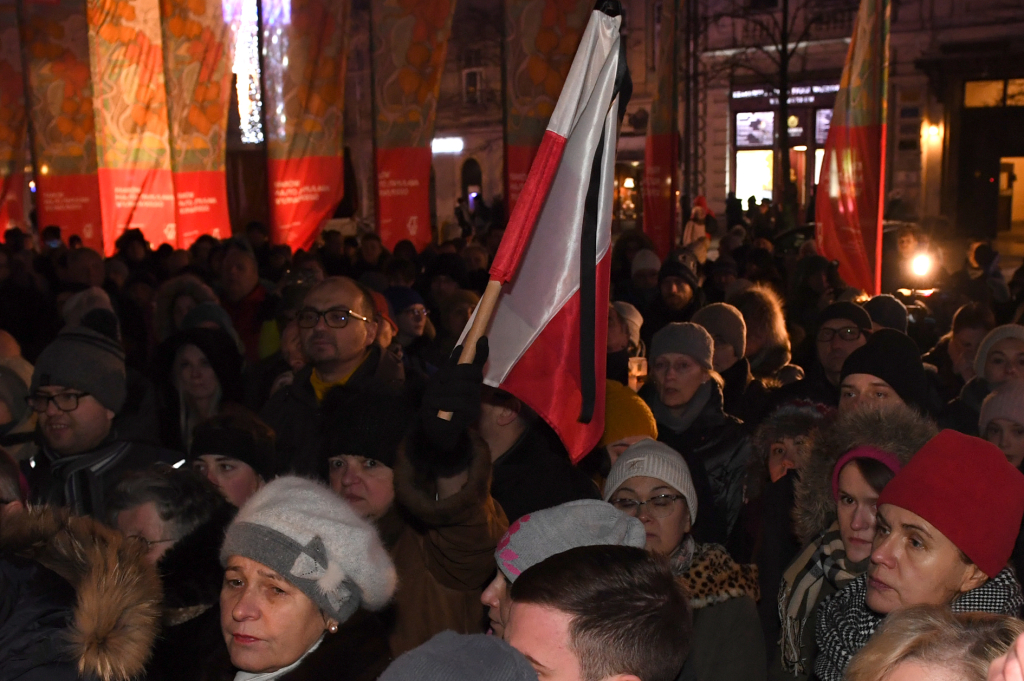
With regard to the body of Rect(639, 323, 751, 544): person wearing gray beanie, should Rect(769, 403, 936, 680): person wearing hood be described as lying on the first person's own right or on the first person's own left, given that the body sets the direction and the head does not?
on the first person's own left

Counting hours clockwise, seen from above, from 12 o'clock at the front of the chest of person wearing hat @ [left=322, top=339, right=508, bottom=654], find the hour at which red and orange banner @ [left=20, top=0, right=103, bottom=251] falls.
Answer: The red and orange banner is roughly at 4 o'clock from the person wearing hat.

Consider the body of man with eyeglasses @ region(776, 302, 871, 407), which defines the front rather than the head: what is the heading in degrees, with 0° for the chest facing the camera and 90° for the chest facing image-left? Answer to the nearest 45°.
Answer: approximately 45°

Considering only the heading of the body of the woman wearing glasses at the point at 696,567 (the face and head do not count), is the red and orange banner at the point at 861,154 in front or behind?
behind

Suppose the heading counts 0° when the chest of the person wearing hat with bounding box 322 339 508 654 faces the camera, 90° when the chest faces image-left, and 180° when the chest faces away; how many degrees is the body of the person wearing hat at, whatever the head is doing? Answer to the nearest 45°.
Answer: approximately 45°

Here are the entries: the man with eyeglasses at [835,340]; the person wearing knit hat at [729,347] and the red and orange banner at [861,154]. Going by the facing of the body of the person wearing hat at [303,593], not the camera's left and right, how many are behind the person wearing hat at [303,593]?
3

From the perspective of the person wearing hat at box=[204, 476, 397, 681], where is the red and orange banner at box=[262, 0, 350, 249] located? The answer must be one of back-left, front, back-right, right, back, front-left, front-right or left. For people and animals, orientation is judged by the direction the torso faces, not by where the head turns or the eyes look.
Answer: back-right

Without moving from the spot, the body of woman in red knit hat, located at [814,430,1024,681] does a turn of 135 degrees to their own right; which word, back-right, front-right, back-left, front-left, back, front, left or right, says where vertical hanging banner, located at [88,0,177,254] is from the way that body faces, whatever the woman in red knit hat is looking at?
front-left

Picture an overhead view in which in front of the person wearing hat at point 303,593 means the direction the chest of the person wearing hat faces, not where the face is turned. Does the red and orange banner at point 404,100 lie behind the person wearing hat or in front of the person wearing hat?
behind
